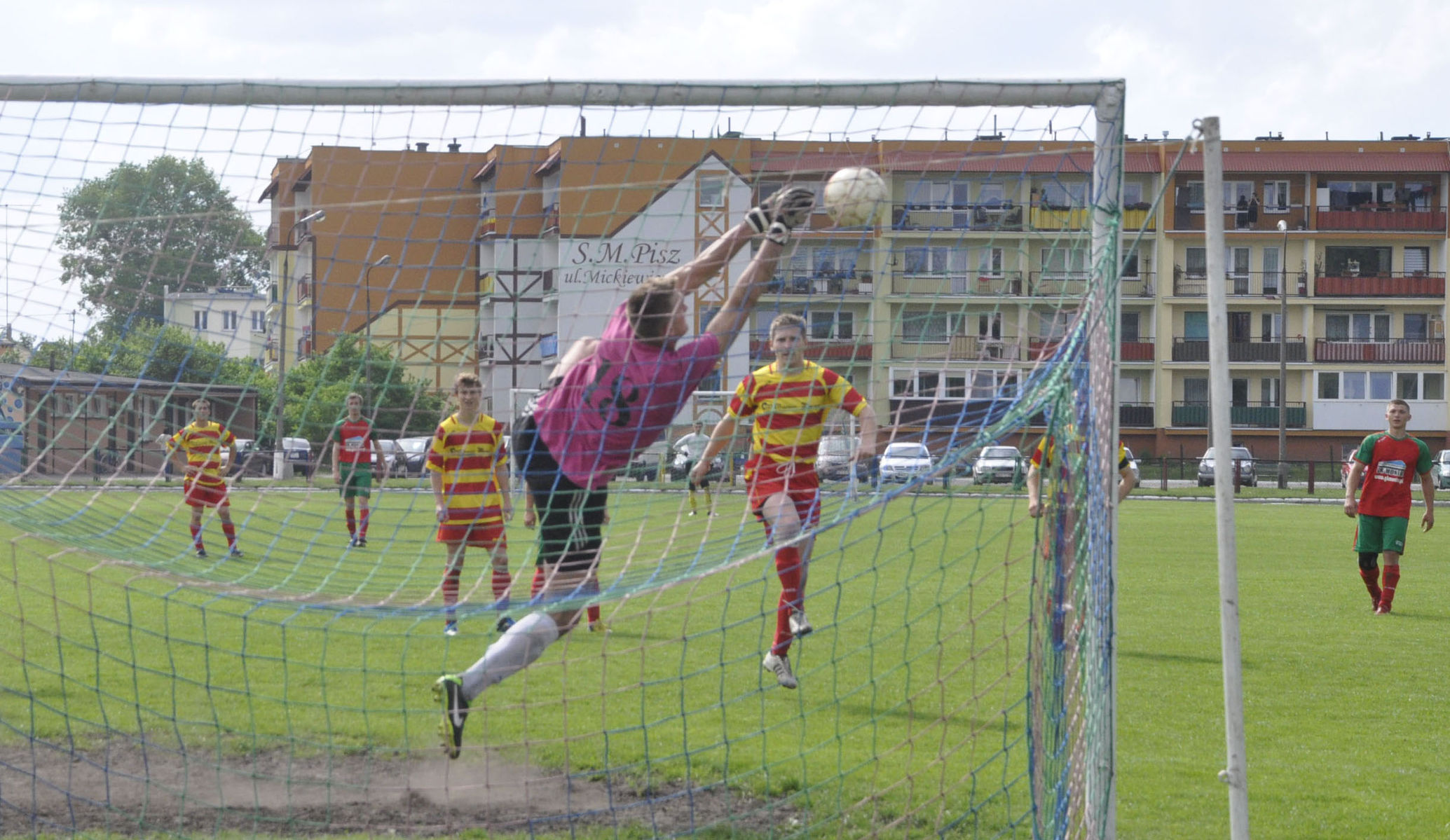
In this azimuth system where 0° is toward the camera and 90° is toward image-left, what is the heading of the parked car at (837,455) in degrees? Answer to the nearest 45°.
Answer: approximately 0°

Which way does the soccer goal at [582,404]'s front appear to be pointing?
away from the camera

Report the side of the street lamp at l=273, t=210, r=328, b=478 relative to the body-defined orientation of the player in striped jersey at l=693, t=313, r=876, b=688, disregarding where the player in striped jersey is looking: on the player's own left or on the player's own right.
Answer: on the player's own right

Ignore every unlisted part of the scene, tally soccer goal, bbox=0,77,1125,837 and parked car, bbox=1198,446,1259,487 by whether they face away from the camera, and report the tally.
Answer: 1
